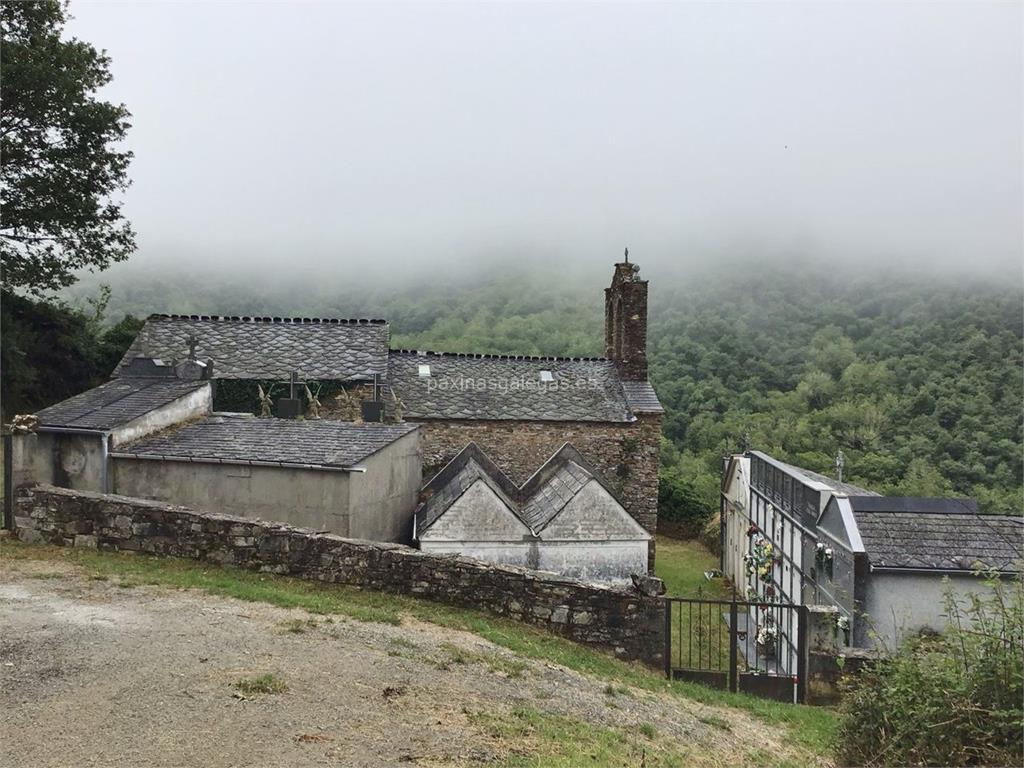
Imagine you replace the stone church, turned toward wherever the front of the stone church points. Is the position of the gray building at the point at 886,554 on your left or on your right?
on your right

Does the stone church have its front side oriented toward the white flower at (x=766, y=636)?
no

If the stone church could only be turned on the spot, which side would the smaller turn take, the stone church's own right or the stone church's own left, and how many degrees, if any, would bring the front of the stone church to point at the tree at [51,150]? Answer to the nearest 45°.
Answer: approximately 180°

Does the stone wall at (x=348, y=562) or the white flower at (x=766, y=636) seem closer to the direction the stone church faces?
the white flower

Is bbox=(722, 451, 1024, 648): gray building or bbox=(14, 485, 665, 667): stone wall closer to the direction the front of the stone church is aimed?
the gray building

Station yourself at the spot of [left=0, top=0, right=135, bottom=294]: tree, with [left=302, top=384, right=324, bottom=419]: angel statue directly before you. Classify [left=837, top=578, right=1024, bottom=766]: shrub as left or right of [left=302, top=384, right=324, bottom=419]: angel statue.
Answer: right

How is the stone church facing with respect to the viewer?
to the viewer's right

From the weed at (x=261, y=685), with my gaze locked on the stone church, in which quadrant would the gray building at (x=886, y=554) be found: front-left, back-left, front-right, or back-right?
front-right

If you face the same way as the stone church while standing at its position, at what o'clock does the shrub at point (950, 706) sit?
The shrub is roughly at 3 o'clock from the stone church.

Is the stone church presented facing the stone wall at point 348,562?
no

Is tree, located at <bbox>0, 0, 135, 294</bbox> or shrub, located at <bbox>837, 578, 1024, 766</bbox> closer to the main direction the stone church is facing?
the shrub

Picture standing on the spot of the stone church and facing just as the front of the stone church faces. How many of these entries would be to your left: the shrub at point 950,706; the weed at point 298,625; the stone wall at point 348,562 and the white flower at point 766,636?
0

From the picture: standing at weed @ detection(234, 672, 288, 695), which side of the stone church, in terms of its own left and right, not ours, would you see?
right

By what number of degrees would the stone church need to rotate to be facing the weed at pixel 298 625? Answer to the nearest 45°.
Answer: approximately 90° to its right

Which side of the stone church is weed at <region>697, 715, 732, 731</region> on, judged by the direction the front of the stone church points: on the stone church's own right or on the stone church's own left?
on the stone church's own right
